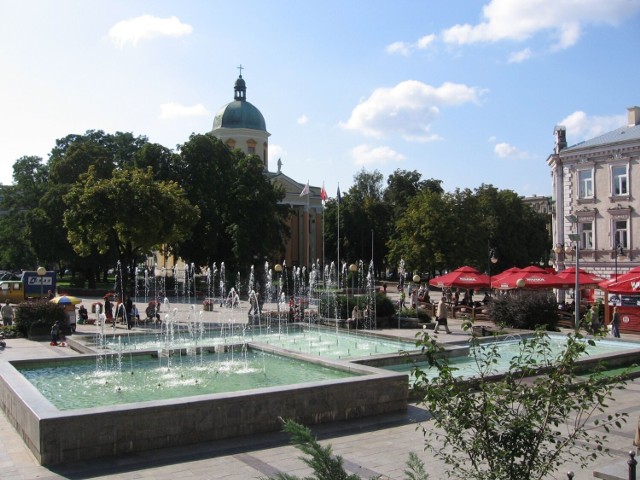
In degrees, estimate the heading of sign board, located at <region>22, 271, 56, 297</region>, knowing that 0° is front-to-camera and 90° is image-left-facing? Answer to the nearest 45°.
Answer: approximately 0°

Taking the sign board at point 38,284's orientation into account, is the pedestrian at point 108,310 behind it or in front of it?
in front

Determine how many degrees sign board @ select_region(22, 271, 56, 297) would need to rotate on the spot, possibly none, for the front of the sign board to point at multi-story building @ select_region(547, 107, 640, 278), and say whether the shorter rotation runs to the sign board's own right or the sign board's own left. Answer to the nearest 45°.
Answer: approximately 90° to the sign board's own left

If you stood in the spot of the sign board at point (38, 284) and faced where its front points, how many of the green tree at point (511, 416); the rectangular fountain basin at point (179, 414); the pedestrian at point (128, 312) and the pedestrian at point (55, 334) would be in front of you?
4

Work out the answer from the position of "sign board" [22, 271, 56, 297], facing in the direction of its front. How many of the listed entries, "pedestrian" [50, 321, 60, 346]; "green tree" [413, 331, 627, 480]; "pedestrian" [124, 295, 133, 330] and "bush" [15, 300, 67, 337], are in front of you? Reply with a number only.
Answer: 4

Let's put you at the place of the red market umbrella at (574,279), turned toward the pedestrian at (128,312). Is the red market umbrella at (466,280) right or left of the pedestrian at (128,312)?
right

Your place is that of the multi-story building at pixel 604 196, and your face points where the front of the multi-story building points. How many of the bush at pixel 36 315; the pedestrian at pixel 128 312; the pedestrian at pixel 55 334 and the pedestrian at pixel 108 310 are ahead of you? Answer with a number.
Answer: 4

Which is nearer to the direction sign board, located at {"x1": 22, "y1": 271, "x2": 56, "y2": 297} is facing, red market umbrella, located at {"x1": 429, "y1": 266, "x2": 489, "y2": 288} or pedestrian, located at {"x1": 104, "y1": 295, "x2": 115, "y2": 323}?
the pedestrian

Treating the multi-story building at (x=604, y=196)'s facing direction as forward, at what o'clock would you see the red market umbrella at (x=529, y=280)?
The red market umbrella is roughly at 11 o'clock from the multi-story building.

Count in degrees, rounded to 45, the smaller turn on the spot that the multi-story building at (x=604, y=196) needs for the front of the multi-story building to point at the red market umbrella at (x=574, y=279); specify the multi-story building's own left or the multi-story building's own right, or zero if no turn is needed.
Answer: approximately 45° to the multi-story building's own left

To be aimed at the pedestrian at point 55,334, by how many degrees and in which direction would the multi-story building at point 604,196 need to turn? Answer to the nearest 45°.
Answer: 0° — it already faces them

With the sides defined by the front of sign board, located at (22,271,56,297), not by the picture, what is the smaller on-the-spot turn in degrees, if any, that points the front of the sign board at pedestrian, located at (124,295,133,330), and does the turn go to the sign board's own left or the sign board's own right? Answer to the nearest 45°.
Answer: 0° — it already faces them

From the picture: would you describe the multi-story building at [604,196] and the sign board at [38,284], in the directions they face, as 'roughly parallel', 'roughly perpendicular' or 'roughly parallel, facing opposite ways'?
roughly perpendicular

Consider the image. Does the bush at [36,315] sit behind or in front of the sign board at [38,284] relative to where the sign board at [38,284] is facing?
in front
